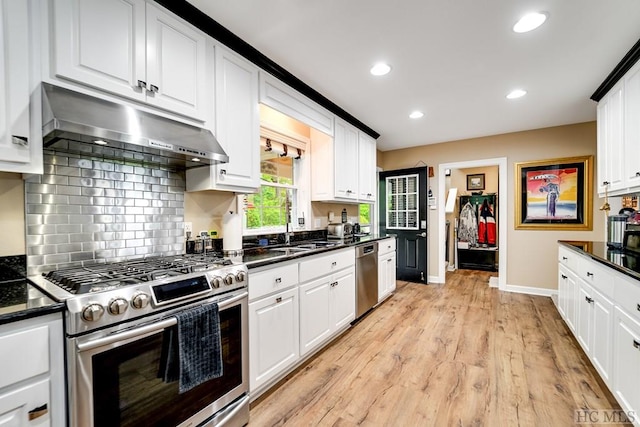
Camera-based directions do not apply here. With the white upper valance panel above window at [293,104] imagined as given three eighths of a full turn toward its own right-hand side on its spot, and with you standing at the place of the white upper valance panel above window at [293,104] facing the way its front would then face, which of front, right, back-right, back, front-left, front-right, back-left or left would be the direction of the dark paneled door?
back-right

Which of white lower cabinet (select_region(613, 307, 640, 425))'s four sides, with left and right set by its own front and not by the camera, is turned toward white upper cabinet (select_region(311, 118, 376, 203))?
front

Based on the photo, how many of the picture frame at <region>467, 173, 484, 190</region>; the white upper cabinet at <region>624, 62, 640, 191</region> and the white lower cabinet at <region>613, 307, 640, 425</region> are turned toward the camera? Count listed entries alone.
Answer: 1

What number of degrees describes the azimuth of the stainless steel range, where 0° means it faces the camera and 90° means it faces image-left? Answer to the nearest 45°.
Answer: approximately 315°

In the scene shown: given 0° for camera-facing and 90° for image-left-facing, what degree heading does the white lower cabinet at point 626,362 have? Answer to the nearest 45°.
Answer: approximately 90°

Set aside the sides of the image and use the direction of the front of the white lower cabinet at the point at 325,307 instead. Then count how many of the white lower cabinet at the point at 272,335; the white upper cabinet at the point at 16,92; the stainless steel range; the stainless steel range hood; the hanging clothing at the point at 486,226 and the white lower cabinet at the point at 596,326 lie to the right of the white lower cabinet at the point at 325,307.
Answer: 4

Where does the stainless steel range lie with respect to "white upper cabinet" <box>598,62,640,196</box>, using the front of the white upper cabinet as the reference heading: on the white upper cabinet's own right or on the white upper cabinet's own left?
on the white upper cabinet's own left

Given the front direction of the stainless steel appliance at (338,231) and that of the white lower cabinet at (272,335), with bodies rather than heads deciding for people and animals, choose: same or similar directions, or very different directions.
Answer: same or similar directions

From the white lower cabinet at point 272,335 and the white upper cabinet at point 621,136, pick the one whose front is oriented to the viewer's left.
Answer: the white upper cabinet

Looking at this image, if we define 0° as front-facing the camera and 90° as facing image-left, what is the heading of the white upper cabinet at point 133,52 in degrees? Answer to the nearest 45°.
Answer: approximately 315°

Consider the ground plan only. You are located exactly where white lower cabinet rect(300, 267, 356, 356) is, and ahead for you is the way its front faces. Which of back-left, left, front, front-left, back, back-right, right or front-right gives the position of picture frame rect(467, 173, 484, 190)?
left

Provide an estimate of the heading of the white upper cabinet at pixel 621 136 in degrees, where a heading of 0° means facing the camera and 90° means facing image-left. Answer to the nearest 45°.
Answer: approximately 90°

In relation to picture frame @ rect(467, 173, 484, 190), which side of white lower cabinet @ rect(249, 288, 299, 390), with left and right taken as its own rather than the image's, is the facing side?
left
